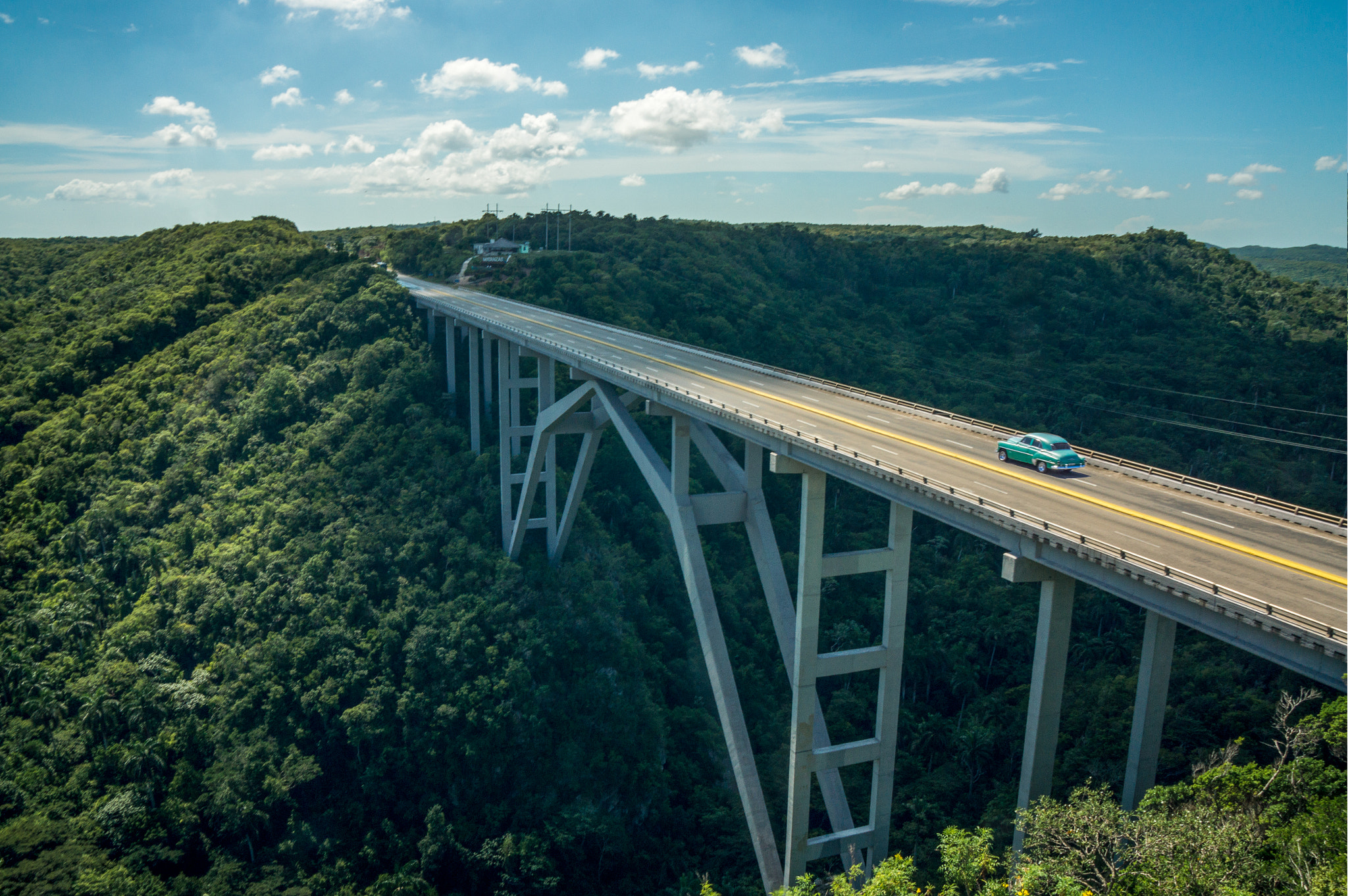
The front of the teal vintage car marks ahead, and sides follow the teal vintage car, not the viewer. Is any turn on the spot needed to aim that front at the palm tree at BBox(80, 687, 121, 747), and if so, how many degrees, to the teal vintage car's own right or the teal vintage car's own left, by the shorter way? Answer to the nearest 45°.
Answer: approximately 45° to the teal vintage car's own left

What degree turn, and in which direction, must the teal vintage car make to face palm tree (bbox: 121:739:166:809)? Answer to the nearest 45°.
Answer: approximately 45° to its left

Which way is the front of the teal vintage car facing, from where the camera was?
facing away from the viewer and to the left of the viewer
